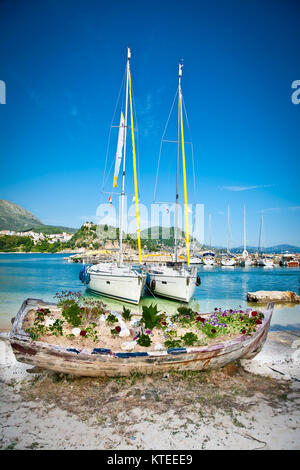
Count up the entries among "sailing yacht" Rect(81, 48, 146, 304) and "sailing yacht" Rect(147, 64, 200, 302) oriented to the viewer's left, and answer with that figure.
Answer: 0

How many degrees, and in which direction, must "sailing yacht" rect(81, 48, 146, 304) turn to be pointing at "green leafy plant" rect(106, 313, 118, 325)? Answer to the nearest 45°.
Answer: approximately 45° to its right

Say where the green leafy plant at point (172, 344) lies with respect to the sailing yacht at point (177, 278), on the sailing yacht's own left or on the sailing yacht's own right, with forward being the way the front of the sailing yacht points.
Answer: on the sailing yacht's own right

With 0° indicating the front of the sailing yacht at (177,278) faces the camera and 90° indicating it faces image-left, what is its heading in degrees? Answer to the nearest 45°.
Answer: approximately 315°

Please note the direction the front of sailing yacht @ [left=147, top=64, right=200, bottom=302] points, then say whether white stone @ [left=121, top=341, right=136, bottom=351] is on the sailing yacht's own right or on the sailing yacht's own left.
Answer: on the sailing yacht's own right

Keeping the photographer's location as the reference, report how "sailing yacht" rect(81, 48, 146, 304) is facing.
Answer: facing the viewer and to the right of the viewer

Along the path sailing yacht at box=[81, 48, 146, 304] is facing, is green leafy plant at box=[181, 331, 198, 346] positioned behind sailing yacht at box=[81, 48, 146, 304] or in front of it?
in front

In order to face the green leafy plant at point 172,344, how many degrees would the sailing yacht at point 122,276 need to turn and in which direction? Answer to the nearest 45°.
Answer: approximately 45° to its right

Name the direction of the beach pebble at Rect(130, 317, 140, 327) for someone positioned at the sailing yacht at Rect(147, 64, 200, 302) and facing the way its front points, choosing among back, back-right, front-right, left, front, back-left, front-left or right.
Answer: front-right

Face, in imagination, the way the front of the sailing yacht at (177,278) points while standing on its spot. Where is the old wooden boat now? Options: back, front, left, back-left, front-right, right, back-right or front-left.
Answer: front-right

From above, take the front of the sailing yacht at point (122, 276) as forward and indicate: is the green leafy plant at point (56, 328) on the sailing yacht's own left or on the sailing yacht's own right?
on the sailing yacht's own right

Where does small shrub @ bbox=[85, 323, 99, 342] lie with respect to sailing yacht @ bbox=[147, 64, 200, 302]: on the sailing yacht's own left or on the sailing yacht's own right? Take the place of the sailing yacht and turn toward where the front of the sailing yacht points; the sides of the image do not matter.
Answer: on the sailing yacht's own right
